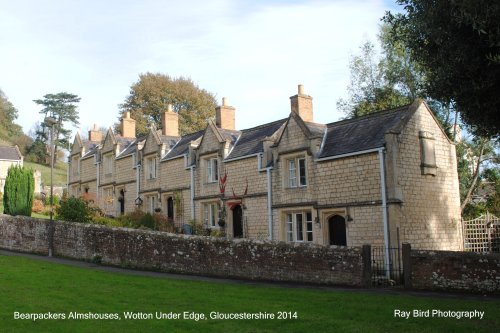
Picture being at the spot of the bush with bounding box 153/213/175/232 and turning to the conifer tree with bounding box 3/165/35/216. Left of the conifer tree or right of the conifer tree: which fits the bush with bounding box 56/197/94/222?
left

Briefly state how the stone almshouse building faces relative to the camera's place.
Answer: facing the viewer and to the left of the viewer

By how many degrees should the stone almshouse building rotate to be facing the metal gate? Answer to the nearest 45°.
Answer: approximately 45° to its left

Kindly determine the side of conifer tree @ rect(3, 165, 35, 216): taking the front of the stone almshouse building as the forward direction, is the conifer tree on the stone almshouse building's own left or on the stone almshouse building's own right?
on the stone almshouse building's own right

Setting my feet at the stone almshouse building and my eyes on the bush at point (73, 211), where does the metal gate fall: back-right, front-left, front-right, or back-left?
back-left

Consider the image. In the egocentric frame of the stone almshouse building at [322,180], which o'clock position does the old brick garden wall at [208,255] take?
The old brick garden wall is roughly at 12 o'clock from the stone almshouse building.

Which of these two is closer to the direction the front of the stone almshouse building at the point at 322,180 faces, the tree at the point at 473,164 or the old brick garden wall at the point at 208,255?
the old brick garden wall

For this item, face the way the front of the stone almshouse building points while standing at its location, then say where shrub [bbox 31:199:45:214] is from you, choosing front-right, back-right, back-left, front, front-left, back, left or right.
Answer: right
